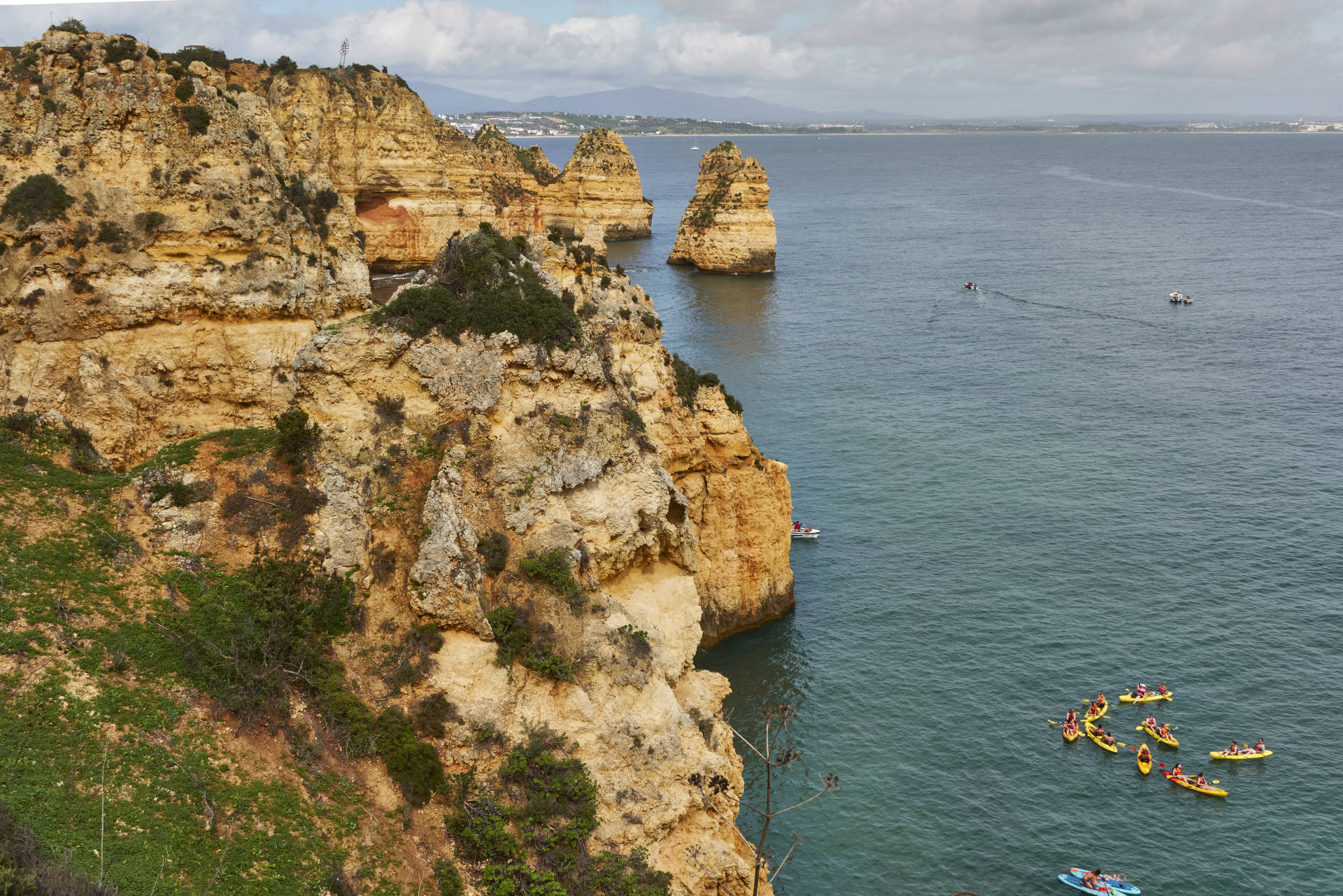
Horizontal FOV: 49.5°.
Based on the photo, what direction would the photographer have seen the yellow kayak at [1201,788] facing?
facing the viewer and to the right of the viewer

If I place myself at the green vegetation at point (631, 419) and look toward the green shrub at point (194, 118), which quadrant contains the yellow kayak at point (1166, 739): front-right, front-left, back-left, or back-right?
back-right

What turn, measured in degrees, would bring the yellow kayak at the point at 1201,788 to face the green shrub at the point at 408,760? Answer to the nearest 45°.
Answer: approximately 90° to its right

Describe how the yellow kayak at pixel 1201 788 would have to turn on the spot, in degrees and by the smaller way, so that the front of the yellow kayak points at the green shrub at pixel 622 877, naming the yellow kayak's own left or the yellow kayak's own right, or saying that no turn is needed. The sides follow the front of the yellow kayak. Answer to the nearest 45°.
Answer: approximately 90° to the yellow kayak's own right

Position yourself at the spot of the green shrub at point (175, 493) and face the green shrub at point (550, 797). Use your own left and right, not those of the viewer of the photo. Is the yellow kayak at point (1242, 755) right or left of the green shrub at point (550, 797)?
left

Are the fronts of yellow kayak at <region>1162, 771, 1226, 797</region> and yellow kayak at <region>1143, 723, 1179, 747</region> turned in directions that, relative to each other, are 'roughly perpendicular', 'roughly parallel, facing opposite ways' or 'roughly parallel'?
roughly parallel

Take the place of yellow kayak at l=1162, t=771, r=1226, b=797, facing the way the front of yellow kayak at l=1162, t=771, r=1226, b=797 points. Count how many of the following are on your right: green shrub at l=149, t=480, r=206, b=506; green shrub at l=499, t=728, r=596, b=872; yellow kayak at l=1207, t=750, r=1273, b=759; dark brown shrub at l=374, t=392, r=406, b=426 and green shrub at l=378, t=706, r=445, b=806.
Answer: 4
